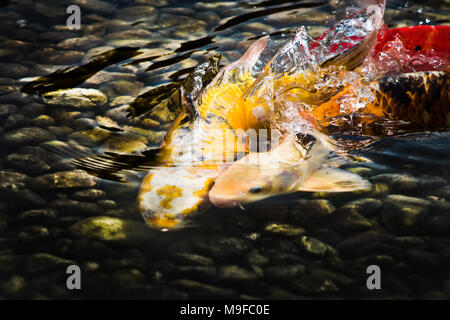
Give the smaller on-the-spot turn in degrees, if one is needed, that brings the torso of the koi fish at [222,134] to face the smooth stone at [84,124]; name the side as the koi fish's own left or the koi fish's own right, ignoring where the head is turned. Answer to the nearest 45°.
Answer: approximately 45° to the koi fish's own right

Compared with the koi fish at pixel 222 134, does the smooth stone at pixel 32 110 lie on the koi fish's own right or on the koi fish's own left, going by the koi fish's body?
on the koi fish's own right

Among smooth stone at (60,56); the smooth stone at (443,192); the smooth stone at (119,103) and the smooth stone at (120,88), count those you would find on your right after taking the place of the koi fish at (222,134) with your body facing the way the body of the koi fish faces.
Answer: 3

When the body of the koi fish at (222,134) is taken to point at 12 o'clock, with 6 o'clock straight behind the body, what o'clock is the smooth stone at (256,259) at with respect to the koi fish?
The smooth stone is roughly at 10 o'clock from the koi fish.

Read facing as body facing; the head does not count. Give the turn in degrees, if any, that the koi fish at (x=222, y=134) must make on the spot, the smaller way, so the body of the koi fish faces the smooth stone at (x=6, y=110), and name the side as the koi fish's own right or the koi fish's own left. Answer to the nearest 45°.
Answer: approximately 45° to the koi fish's own right

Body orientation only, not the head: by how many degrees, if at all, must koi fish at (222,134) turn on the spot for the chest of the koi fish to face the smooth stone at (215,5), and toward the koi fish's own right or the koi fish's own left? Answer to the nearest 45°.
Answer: approximately 135° to the koi fish's own right

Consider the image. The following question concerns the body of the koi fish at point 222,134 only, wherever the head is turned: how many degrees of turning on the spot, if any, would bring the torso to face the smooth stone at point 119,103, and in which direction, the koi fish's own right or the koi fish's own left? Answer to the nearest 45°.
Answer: approximately 90° to the koi fish's own right

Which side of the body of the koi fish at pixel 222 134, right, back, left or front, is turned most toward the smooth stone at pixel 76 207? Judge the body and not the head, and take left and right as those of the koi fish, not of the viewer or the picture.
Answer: front

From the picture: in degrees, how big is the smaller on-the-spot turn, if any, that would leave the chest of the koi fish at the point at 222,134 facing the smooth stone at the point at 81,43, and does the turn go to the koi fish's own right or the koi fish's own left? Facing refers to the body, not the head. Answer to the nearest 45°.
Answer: approximately 90° to the koi fish's own right

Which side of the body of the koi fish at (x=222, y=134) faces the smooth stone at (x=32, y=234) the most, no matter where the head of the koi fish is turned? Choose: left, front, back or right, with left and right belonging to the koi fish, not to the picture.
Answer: front

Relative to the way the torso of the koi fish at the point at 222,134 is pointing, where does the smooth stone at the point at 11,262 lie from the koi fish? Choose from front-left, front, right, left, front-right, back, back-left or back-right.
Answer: front

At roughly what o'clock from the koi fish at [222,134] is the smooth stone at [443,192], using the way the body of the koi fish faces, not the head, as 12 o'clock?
The smooth stone is roughly at 8 o'clock from the koi fish.

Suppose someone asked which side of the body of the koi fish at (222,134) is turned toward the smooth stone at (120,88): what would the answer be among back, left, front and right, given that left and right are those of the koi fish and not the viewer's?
right

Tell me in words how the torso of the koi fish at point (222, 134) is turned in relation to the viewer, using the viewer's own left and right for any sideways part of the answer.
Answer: facing the viewer and to the left of the viewer

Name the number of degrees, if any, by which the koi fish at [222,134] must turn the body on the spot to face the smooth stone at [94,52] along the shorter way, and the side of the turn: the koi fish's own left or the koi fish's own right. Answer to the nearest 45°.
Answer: approximately 90° to the koi fish's own right
